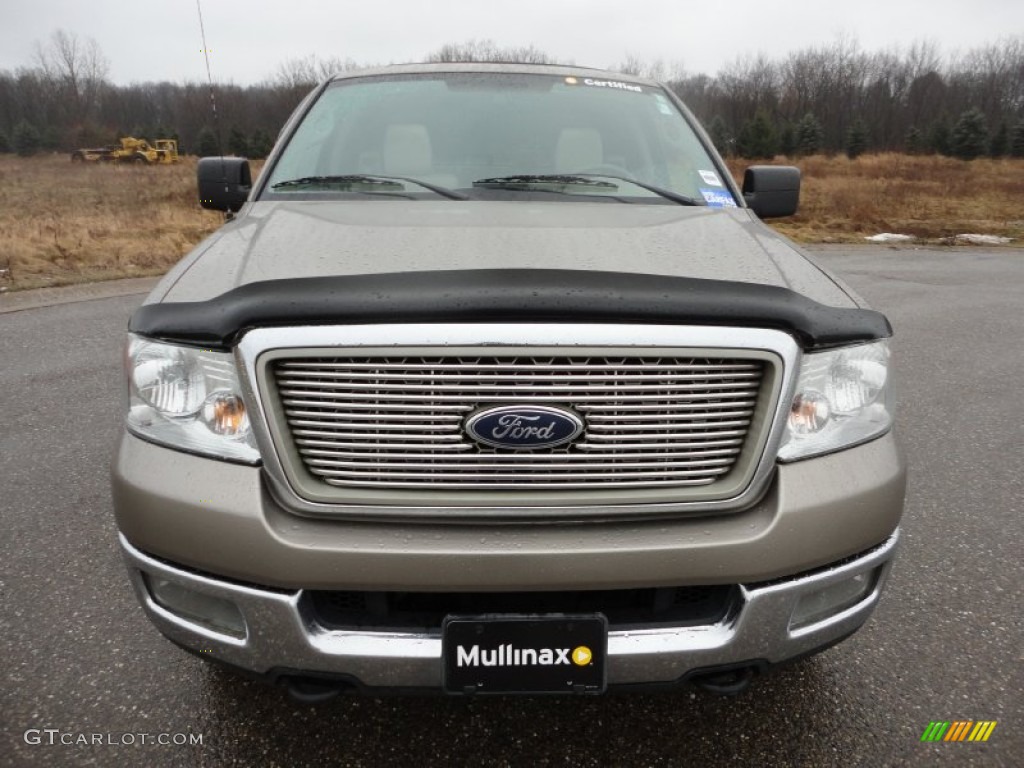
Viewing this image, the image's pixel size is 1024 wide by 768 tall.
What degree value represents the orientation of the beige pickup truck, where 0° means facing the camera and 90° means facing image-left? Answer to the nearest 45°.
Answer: approximately 0°

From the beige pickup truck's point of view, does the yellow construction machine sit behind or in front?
behind
